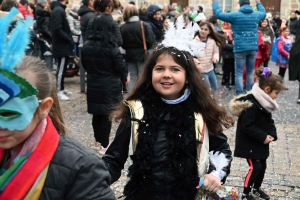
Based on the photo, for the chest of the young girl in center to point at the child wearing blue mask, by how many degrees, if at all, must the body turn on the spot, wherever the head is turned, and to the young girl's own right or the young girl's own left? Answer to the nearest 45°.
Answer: approximately 45° to the young girl's own right

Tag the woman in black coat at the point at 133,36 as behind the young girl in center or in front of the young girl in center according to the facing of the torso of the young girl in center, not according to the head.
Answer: behind

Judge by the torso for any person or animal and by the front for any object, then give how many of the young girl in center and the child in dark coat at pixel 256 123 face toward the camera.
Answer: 1

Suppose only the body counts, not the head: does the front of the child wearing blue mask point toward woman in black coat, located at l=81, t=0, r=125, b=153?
no

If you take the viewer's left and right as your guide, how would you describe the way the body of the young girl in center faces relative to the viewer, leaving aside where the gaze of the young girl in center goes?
facing the viewer

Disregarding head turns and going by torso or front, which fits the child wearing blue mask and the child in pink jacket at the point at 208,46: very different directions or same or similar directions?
same or similar directions

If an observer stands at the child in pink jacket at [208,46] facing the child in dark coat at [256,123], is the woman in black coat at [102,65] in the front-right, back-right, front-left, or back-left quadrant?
front-right

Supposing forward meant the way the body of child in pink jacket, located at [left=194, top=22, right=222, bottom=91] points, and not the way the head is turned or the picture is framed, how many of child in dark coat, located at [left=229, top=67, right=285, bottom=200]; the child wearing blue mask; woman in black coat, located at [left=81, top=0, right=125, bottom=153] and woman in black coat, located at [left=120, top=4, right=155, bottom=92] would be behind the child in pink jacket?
0

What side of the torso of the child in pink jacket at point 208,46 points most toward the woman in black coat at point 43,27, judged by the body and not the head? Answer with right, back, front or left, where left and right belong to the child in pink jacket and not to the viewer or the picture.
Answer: right

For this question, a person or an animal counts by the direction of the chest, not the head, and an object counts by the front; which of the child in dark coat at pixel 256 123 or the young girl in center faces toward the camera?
the young girl in center

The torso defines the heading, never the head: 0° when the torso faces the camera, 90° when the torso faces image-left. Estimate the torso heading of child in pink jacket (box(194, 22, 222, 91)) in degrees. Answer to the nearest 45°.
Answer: approximately 45°

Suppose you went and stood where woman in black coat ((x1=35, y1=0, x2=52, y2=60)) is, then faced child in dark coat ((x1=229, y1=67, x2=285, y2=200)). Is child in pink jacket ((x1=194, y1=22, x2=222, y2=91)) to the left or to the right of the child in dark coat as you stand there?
left
